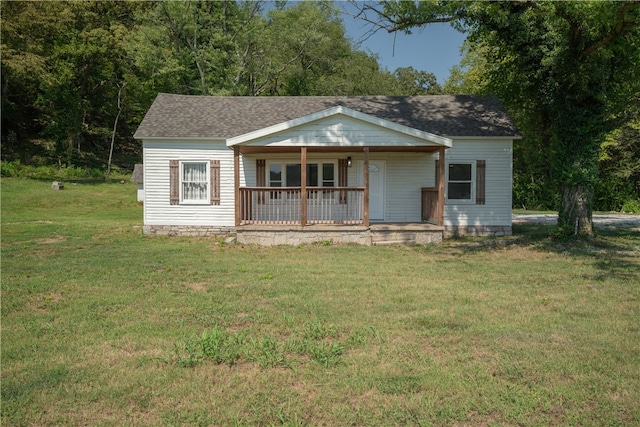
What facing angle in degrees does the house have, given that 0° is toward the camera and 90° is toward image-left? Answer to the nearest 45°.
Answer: approximately 0°

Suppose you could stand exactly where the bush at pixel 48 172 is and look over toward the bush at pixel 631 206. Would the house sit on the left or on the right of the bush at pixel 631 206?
right

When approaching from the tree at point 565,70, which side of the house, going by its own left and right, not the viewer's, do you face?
left

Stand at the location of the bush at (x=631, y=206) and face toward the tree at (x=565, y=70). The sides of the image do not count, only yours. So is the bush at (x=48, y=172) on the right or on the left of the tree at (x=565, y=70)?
right

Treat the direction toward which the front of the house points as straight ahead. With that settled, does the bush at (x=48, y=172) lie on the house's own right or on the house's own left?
on the house's own right

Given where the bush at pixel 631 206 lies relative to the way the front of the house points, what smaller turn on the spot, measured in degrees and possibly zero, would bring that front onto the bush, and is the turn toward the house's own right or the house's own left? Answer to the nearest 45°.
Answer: approximately 135° to the house's own left

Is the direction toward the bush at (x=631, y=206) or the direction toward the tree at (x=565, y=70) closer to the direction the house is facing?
the tree

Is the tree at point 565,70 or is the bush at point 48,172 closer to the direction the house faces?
the tree
